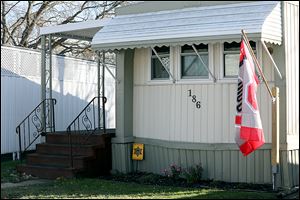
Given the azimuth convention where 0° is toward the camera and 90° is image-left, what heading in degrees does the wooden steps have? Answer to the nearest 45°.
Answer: approximately 45°

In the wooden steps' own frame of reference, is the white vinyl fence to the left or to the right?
on its right

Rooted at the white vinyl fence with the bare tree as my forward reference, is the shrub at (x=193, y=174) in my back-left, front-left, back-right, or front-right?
back-right

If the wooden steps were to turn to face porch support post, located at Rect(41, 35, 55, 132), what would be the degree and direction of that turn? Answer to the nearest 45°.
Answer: approximately 135° to its right

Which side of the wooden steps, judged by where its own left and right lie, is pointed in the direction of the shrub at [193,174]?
left

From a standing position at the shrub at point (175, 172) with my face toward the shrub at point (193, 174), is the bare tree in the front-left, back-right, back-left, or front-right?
back-left

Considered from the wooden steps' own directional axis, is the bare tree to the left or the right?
on its right

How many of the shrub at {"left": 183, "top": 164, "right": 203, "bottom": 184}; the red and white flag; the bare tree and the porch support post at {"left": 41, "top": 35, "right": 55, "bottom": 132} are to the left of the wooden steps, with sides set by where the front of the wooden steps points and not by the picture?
2

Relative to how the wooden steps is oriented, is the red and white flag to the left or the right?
on its left

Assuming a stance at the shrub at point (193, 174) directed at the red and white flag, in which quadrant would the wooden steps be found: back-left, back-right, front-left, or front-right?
back-right

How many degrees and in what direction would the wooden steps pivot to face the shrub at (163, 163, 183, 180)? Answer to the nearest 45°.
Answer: approximately 90° to its left
